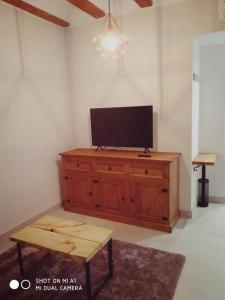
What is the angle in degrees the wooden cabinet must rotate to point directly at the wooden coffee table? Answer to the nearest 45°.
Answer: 0° — it already faces it

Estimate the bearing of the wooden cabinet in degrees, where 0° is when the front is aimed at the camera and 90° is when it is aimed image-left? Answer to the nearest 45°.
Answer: approximately 45°
